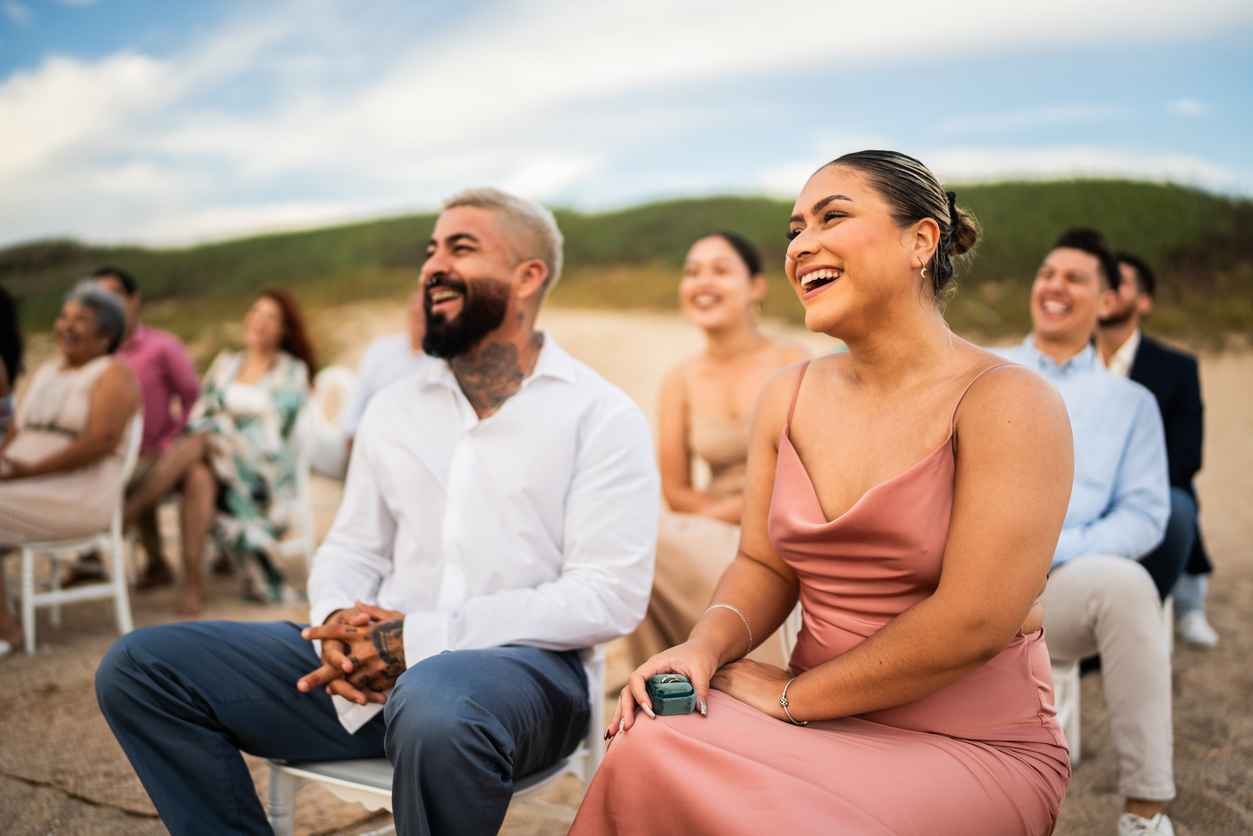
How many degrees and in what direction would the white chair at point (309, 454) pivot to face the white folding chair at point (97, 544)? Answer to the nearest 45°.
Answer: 0° — it already faces it

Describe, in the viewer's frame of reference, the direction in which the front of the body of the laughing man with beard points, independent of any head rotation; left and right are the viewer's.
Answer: facing the viewer and to the left of the viewer

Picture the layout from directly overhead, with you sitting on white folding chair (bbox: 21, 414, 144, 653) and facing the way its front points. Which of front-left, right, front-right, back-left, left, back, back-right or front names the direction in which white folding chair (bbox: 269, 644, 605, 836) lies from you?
left

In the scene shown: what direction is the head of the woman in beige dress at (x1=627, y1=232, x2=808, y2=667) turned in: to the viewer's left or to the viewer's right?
to the viewer's left

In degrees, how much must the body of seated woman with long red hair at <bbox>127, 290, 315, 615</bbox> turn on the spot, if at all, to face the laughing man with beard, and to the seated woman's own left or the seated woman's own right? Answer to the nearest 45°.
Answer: approximately 45° to the seated woman's own left

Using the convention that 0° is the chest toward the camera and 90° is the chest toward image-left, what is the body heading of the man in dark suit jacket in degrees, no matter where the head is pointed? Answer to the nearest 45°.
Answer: approximately 45°

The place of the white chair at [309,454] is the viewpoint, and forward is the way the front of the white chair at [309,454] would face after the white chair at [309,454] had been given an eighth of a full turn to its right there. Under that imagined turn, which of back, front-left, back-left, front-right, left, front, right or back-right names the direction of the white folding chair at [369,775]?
left

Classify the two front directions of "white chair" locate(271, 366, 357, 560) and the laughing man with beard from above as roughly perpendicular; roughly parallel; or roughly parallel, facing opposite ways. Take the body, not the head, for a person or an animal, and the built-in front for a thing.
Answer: roughly parallel

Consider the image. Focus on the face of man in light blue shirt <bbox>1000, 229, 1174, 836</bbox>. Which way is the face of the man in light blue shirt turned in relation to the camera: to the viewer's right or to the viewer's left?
to the viewer's left

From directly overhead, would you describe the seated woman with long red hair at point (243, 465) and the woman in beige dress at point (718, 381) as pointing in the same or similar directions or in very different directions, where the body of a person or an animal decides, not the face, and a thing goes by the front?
same or similar directions

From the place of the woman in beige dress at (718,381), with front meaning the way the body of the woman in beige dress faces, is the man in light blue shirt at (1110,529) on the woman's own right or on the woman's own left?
on the woman's own left

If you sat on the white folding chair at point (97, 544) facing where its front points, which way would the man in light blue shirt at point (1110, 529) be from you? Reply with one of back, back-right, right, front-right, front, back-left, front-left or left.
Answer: back-left

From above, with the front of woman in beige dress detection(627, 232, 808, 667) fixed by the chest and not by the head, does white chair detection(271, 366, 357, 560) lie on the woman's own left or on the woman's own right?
on the woman's own right

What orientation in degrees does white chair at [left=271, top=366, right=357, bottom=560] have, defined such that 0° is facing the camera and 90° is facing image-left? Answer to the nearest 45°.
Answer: approximately 45°

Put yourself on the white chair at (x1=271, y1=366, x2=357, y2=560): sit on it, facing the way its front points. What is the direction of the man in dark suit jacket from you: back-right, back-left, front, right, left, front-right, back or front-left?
left

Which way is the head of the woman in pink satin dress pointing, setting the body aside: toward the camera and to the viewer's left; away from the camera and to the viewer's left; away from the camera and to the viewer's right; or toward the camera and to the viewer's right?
toward the camera and to the viewer's left
